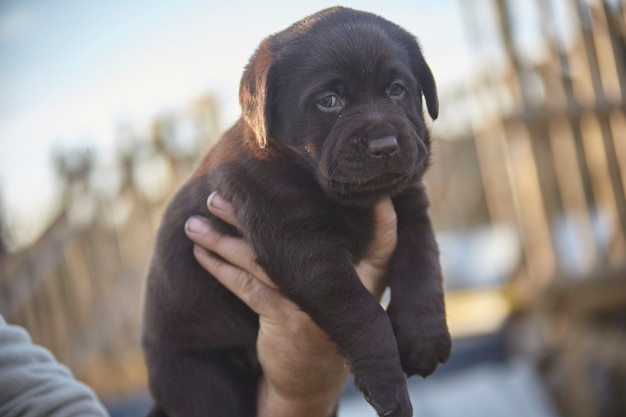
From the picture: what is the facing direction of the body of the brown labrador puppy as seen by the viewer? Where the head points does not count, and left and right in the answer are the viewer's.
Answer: facing the viewer and to the right of the viewer
